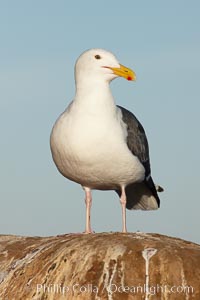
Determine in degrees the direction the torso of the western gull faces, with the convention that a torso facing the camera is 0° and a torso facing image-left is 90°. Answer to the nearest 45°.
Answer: approximately 45°
